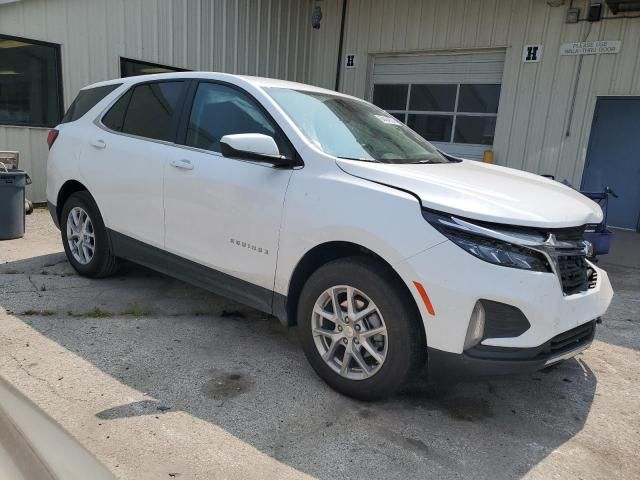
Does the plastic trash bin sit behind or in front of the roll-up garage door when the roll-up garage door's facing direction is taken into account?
in front

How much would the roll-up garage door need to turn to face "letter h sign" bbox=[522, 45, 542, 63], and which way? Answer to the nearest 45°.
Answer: approximately 45° to its left

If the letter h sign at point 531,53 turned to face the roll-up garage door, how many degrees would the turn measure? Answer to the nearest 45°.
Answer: approximately 135° to its right

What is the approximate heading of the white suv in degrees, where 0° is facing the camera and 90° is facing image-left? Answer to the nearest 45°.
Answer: approximately 315°

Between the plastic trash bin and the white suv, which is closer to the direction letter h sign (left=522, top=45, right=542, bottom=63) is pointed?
the white suv

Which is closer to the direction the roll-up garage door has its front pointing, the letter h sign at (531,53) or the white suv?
the white suv

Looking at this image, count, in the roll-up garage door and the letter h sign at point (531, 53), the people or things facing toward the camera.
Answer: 2

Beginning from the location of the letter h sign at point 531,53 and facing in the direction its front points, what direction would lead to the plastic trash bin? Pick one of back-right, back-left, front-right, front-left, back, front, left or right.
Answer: front-right

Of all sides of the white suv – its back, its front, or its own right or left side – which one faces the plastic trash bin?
back

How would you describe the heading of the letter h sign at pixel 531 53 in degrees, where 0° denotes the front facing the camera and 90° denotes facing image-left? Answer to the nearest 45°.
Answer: approximately 0°

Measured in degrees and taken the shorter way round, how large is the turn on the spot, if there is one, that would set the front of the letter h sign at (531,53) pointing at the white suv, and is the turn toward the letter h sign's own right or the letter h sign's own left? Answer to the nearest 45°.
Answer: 0° — it already faces it

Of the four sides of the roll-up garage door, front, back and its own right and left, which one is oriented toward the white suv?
front
